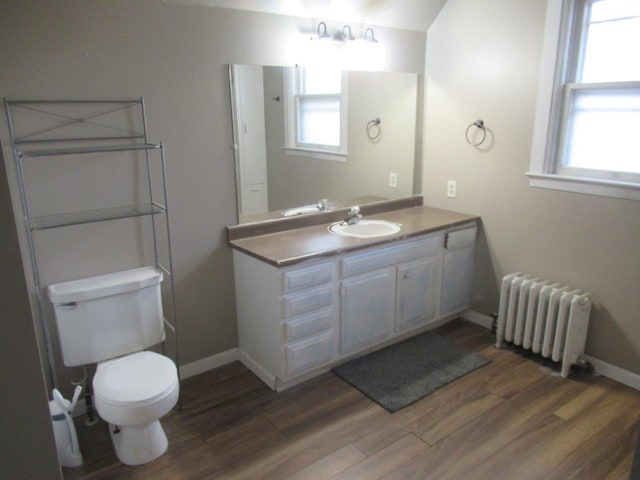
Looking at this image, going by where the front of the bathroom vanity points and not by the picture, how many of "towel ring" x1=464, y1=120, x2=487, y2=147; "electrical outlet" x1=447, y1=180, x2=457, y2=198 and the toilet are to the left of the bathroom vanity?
2

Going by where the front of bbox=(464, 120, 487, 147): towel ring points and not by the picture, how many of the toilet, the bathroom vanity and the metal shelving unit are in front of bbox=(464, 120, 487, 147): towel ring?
3

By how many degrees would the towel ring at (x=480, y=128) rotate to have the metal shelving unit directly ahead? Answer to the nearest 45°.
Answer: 0° — it already faces it

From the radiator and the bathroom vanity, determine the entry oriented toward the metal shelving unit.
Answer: the radiator

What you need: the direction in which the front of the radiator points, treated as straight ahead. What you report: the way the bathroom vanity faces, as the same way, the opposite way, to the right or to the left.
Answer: to the left

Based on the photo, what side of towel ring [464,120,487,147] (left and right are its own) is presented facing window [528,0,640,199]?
left

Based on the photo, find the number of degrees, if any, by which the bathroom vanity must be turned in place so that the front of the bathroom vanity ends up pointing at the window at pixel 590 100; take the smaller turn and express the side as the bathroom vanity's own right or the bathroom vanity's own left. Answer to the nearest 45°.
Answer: approximately 45° to the bathroom vanity's own left

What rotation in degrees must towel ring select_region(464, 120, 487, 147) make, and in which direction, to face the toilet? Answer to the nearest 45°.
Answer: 0° — it already faces it

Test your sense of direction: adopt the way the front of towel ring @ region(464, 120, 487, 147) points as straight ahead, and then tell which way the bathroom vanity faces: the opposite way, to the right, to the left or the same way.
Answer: to the left

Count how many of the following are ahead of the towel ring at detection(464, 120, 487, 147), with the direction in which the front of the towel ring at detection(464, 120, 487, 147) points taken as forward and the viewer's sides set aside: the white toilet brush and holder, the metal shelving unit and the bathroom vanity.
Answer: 3

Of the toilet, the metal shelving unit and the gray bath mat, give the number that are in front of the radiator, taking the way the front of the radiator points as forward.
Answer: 3

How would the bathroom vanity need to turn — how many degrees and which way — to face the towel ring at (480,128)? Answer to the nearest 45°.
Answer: approximately 90° to its left

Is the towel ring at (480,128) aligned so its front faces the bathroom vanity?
yes
